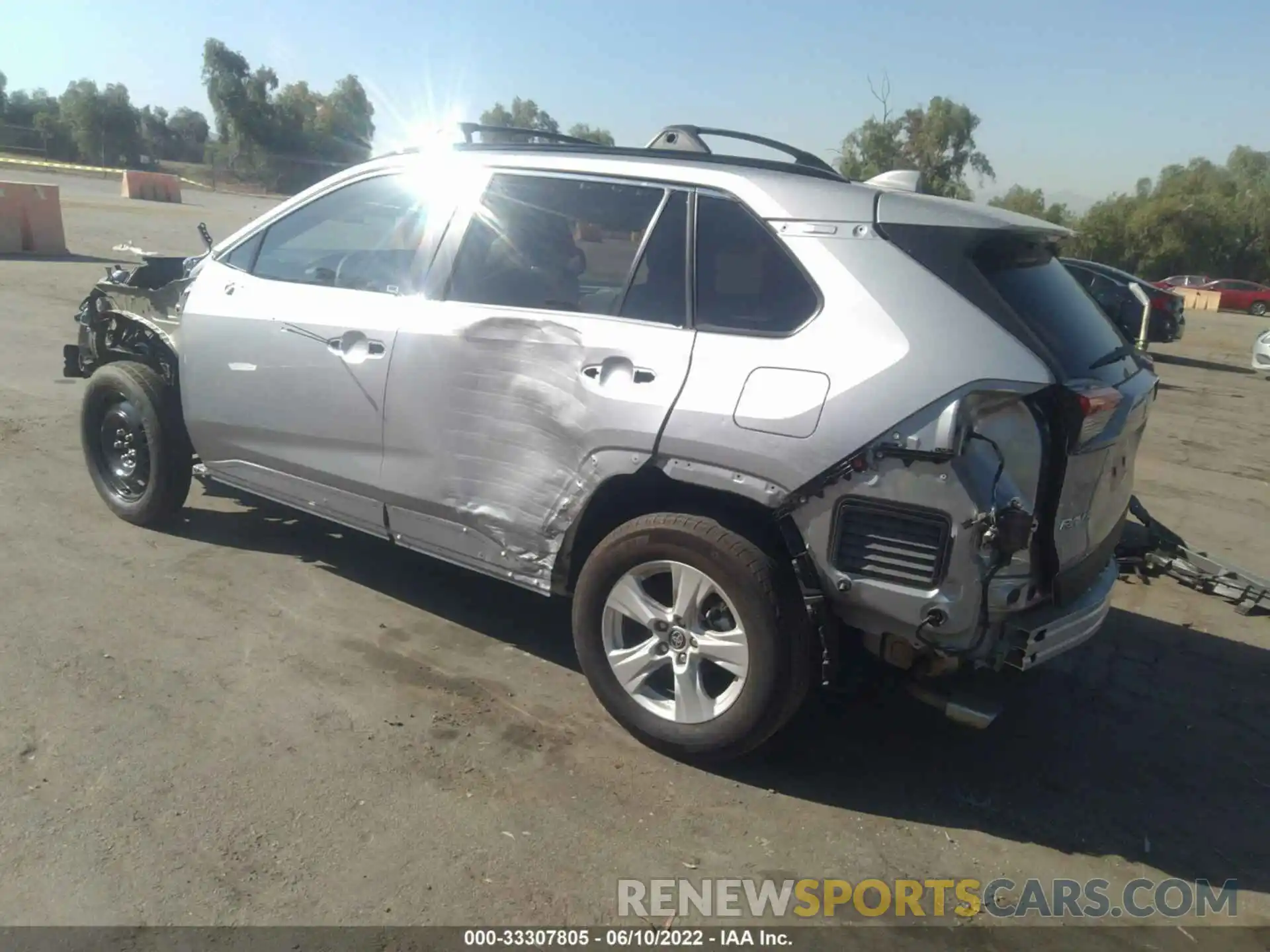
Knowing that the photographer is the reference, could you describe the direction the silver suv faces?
facing away from the viewer and to the left of the viewer

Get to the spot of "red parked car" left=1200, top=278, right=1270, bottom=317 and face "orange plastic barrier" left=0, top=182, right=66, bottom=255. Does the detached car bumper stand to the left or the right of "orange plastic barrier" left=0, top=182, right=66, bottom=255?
left

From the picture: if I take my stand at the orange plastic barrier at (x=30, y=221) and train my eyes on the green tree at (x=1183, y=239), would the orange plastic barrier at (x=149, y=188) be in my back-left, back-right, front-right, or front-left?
front-left

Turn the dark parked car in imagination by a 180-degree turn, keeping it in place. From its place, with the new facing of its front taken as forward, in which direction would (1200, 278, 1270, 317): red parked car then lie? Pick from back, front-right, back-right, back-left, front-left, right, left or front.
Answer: back-left

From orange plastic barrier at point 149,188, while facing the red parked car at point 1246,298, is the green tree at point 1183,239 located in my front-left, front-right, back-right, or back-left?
front-left

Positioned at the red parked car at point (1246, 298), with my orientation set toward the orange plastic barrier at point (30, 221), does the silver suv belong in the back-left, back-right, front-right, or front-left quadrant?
front-left

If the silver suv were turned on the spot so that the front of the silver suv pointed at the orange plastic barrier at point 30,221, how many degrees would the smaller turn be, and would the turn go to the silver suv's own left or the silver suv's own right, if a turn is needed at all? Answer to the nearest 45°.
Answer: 0° — it already faces it

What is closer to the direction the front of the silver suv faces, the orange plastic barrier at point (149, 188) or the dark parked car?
the orange plastic barrier

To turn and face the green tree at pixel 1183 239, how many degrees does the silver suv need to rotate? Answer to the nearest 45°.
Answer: approximately 90° to its right
